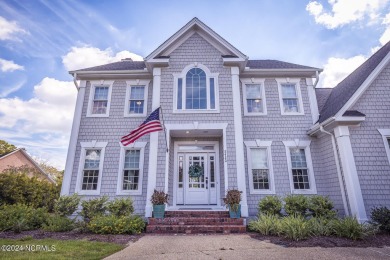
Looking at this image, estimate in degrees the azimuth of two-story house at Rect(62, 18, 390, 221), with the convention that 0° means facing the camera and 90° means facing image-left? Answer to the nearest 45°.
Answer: approximately 0°

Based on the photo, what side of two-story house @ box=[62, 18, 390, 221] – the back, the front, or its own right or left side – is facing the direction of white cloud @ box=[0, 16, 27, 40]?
back

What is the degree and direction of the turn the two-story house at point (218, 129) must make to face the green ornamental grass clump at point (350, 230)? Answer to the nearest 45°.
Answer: approximately 45° to its left
